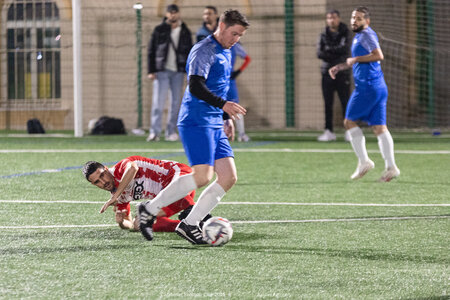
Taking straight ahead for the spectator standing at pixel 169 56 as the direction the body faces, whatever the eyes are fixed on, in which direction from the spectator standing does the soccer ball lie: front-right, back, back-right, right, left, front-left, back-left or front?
front

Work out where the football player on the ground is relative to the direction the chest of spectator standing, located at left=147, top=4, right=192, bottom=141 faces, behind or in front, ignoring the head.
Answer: in front

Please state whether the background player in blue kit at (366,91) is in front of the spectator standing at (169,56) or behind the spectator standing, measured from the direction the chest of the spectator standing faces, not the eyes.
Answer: in front

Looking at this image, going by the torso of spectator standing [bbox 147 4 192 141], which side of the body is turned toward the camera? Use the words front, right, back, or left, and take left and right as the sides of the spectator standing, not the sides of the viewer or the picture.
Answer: front

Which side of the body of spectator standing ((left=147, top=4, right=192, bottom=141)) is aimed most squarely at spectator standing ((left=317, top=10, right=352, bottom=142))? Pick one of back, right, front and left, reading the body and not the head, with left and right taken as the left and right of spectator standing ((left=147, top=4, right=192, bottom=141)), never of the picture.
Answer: left

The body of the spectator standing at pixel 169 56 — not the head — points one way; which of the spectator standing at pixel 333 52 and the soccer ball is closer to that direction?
the soccer ball

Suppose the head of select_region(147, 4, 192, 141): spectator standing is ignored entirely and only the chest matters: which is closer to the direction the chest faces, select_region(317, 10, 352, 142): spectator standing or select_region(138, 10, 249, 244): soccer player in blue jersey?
the soccer player in blue jersey
